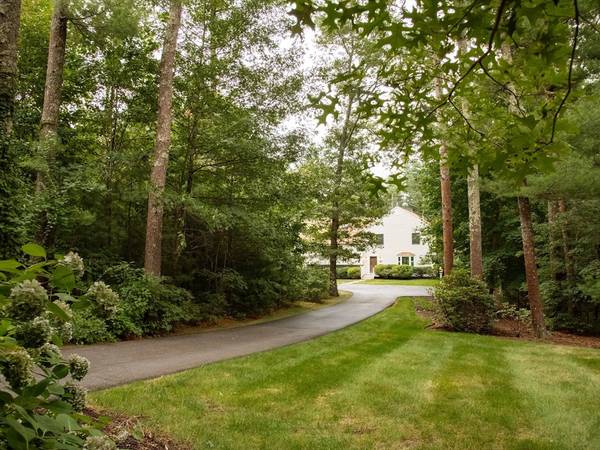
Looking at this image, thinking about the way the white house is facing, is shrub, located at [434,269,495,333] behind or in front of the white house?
in front

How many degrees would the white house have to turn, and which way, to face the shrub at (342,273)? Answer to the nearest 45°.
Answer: approximately 45° to its right

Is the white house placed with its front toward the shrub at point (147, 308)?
yes

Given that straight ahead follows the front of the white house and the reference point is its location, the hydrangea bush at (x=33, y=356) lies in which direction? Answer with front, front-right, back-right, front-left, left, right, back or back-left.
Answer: front

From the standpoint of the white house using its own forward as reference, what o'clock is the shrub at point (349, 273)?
The shrub is roughly at 2 o'clock from the white house.

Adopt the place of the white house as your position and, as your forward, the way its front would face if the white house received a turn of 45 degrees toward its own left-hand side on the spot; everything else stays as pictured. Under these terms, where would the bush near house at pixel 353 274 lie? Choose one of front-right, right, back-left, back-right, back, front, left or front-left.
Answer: right

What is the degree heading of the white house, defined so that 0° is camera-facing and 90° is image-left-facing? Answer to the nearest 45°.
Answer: approximately 0°

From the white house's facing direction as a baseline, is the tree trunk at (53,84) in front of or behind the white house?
in front

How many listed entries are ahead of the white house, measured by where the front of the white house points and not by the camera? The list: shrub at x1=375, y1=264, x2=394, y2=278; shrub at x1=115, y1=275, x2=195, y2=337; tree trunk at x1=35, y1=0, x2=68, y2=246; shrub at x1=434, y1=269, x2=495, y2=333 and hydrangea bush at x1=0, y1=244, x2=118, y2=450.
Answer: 5

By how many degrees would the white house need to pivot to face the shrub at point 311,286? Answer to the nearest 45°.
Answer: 0° — it already faces it

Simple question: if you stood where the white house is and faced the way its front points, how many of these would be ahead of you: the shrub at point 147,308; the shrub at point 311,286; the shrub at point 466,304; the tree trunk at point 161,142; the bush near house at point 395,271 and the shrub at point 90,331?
6

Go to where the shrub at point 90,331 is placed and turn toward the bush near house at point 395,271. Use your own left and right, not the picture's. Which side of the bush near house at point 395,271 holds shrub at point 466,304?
right

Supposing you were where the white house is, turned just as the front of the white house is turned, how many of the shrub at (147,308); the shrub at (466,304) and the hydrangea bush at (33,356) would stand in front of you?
3

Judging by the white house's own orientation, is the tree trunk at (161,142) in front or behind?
in front

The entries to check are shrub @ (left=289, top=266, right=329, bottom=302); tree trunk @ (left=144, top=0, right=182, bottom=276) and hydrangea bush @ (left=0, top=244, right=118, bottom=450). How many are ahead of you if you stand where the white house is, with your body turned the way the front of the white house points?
3
